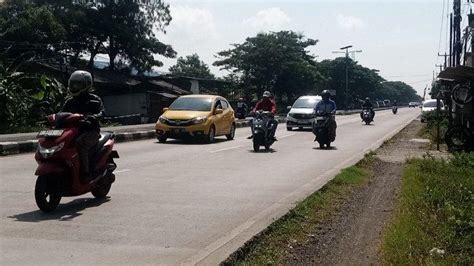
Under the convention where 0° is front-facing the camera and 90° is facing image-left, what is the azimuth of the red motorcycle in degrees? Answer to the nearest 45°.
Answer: approximately 45°

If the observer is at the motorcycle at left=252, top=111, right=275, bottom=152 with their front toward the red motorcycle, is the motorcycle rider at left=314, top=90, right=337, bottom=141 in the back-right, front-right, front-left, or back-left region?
back-left

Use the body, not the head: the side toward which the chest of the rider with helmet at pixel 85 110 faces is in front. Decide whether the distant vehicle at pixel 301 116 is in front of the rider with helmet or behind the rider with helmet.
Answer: behind

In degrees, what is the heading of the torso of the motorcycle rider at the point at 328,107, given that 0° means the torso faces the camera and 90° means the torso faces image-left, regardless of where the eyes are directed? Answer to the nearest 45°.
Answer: approximately 0°

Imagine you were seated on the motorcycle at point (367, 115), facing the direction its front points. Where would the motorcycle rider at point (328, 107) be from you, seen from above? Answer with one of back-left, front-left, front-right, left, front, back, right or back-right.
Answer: front

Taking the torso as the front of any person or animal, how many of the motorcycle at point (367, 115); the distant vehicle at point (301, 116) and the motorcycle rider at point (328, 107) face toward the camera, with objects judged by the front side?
3

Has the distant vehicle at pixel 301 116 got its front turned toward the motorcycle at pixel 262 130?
yes

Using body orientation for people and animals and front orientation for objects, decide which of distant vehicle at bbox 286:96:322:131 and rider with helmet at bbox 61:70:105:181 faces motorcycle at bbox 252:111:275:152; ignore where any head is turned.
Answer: the distant vehicle

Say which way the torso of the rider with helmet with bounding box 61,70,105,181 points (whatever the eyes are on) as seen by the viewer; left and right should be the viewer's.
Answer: facing the viewer and to the left of the viewer
